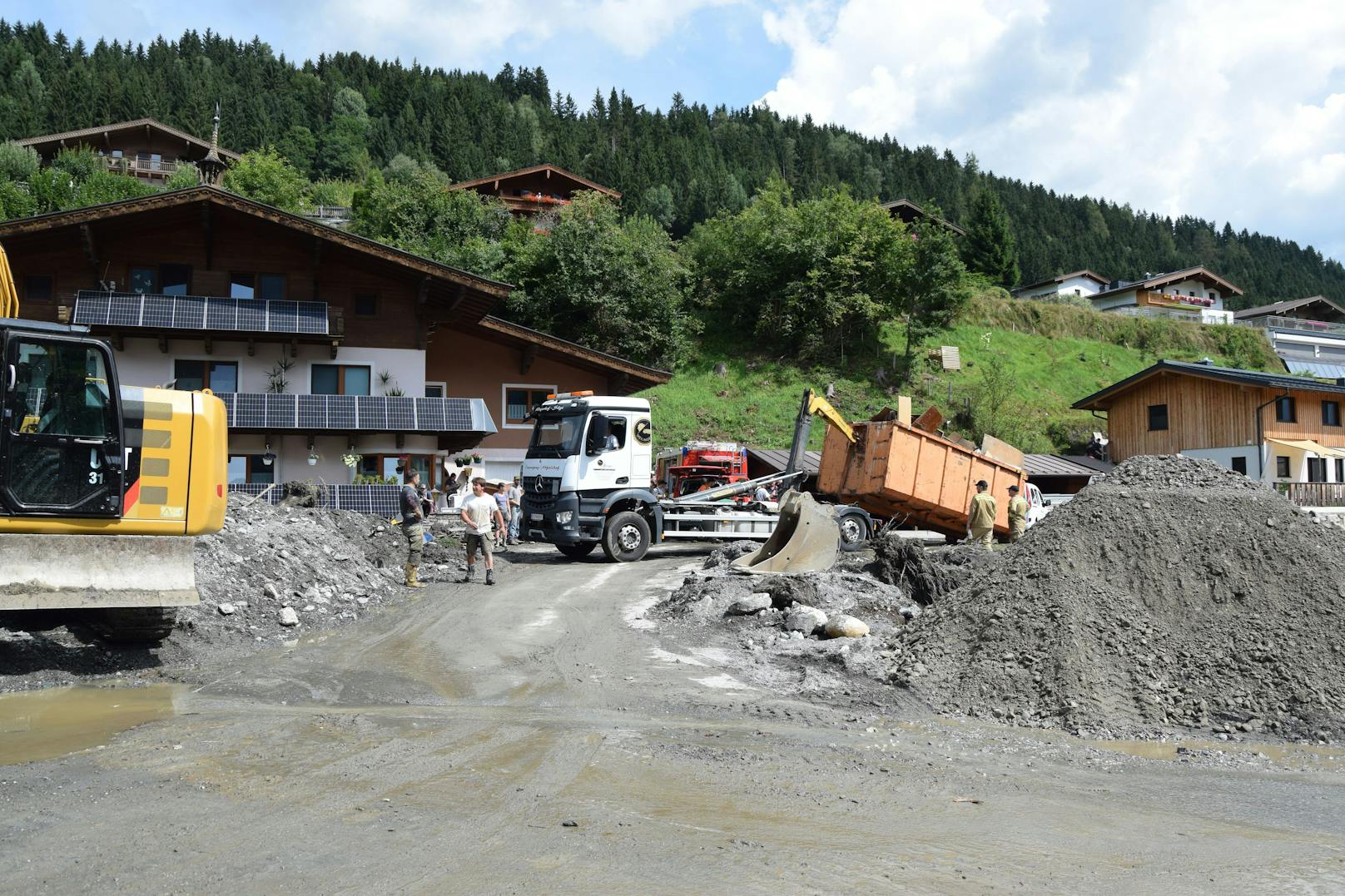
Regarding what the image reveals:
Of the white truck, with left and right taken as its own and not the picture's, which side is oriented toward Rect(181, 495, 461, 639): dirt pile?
front

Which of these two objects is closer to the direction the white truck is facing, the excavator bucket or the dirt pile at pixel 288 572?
the dirt pile

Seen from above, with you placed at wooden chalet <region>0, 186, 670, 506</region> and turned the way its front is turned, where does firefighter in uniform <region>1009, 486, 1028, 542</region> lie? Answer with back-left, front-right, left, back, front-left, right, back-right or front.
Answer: front-left

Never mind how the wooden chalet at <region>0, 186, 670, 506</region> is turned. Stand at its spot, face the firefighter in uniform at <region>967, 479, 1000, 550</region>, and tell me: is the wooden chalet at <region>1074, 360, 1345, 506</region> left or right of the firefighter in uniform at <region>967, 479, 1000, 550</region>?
left

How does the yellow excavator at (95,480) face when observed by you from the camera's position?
facing to the left of the viewer

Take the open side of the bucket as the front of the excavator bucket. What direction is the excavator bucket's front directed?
to the viewer's left

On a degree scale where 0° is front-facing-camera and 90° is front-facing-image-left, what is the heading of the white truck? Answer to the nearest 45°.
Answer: approximately 45°

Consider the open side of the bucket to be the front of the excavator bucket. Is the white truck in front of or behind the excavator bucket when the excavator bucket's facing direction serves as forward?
in front

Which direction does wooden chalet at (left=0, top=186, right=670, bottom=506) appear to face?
toward the camera

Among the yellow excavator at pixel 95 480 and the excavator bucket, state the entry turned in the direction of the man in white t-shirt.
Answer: the excavator bucket

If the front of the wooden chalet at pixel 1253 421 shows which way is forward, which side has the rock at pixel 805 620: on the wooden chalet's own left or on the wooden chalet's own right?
on the wooden chalet's own right

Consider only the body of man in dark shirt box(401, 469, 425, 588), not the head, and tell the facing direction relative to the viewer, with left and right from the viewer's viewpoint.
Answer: facing to the right of the viewer

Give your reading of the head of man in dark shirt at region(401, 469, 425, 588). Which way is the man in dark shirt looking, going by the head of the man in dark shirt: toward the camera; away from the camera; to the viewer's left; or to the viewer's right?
to the viewer's right

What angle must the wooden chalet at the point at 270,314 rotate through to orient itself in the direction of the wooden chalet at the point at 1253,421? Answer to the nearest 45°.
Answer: approximately 90° to its left
